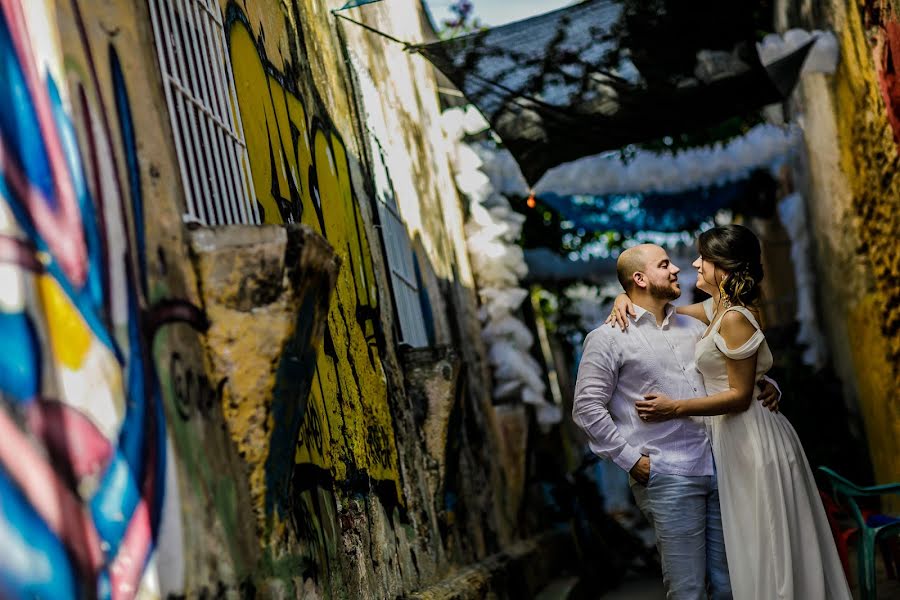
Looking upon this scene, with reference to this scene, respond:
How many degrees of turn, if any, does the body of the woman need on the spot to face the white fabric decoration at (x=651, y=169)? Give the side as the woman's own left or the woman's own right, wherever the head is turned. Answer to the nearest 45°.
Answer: approximately 90° to the woman's own right

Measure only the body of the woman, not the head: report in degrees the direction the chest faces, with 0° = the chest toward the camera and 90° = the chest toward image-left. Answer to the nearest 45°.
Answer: approximately 90°

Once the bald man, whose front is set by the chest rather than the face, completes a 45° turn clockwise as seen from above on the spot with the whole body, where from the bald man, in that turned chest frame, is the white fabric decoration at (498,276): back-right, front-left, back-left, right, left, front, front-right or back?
back

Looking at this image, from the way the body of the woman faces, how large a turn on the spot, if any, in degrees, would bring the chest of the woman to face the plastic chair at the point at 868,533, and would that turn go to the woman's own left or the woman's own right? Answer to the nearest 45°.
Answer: approximately 90° to the woman's own right

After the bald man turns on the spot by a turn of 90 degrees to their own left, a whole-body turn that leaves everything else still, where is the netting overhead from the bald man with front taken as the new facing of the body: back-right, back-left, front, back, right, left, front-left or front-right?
front-left

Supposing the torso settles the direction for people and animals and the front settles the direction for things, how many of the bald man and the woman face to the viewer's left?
1

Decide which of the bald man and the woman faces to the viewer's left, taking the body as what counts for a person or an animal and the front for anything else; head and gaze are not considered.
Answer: the woman

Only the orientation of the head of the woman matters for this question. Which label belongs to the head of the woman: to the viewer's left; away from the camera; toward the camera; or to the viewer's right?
to the viewer's left

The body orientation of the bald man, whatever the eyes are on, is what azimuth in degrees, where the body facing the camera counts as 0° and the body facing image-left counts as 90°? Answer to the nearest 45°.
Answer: approximately 315°
